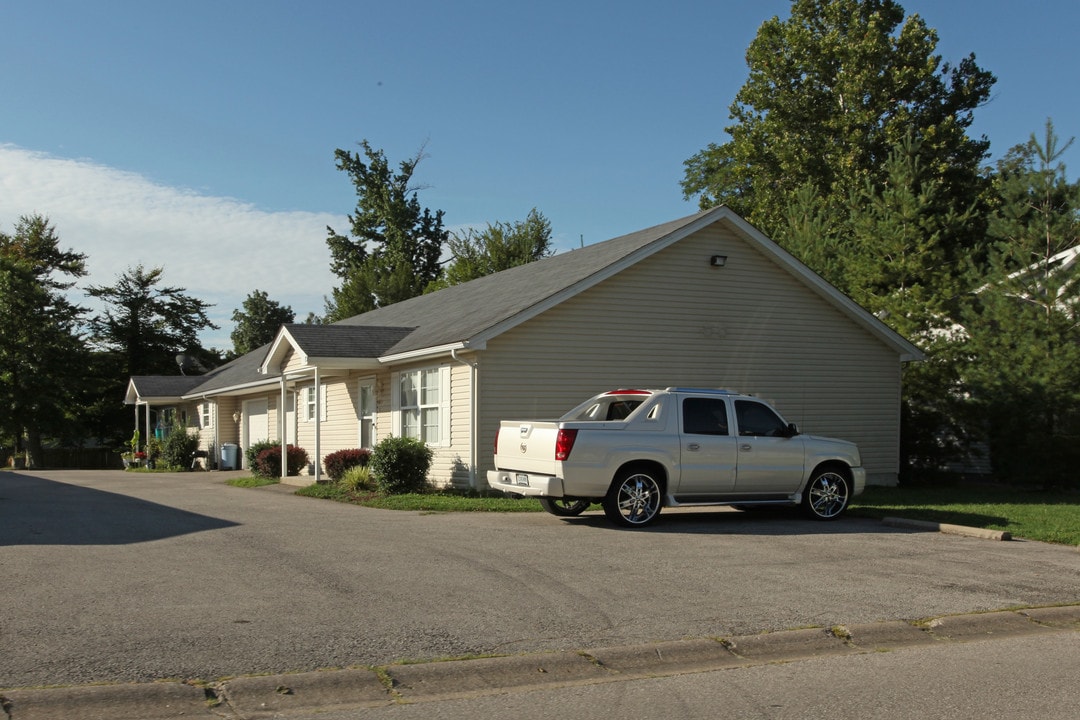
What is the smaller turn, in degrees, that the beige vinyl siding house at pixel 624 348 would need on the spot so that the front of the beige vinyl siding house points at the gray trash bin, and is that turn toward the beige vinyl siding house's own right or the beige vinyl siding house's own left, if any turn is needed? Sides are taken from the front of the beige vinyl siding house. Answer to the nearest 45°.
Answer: approximately 90° to the beige vinyl siding house's own right

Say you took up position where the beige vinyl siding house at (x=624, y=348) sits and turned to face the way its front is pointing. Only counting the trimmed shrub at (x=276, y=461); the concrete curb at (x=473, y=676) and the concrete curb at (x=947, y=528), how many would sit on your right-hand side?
1

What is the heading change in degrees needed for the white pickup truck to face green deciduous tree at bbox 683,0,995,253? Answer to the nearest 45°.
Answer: approximately 45° to its left

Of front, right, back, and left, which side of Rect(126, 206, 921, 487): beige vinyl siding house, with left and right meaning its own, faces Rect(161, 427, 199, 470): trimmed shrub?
right

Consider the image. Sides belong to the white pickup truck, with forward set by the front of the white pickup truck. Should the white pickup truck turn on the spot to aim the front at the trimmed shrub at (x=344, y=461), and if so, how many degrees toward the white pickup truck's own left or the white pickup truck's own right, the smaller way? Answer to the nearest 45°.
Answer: approximately 90° to the white pickup truck's own left

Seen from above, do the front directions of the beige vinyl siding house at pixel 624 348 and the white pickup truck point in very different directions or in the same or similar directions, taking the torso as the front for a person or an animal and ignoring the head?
very different directions

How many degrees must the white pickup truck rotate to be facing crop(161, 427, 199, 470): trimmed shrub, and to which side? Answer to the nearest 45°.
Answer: approximately 90° to its left

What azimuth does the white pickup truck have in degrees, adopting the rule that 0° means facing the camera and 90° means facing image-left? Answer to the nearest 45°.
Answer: approximately 225°

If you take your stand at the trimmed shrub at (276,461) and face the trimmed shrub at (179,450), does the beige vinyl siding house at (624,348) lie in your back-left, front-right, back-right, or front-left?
back-right
